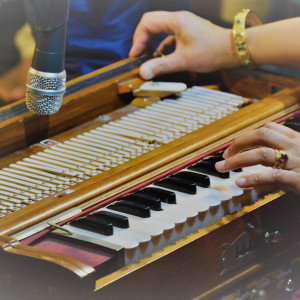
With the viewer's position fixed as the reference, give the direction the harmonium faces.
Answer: facing the viewer and to the right of the viewer
